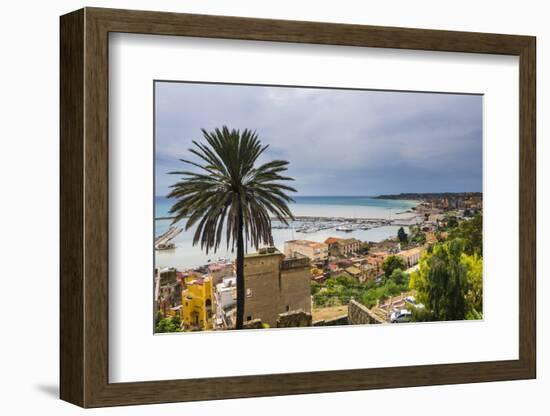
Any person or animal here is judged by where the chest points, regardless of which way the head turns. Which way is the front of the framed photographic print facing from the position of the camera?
facing the viewer and to the right of the viewer
